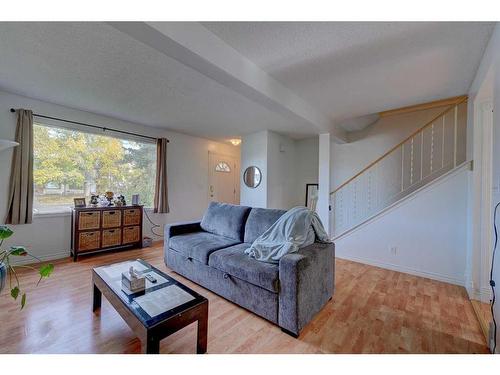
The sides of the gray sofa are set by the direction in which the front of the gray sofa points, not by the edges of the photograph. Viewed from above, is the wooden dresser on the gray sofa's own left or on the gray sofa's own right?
on the gray sofa's own right

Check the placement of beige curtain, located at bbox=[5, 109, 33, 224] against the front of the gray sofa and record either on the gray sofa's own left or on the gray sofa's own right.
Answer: on the gray sofa's own right

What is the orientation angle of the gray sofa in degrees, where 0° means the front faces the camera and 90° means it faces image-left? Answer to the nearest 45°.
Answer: approximately 45°

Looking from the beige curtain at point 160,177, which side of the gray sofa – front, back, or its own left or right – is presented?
right

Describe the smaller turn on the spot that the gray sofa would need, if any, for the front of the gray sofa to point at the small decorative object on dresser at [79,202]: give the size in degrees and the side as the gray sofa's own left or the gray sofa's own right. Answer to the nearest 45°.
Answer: approximately 90° to the gray sofa's own right

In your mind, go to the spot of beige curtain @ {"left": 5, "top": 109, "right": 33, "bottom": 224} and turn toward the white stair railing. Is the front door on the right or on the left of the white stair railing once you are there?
left

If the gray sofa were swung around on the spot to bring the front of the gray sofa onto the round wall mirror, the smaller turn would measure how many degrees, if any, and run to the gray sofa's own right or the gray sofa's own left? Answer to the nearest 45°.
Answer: approximately 135° to the gray sofa's own right

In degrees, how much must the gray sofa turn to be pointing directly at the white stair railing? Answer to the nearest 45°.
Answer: approximately 180°

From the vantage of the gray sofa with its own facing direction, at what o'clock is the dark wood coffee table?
The dark wood coffee table is roughly at 12 o'clock from the gray sofa.

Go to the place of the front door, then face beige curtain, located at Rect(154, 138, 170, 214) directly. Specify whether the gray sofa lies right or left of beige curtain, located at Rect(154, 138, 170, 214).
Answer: left

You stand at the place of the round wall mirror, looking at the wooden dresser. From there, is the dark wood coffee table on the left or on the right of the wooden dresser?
left

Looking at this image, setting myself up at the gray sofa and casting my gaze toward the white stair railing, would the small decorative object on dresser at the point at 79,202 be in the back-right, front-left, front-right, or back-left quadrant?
back-left
